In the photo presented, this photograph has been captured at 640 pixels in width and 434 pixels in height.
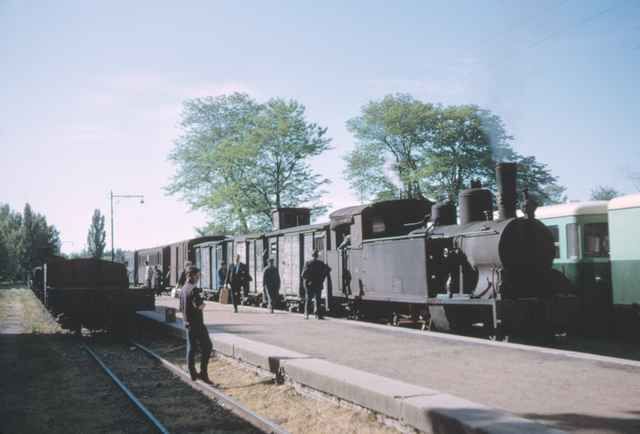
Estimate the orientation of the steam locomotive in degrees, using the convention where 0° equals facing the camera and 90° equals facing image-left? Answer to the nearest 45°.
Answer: approximately 315°

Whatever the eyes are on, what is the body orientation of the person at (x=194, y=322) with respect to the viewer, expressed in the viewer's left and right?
facing the viewer and to the right of the viewer

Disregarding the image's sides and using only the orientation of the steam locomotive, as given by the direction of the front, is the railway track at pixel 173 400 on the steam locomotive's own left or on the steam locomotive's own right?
on the steam locomotive's own right

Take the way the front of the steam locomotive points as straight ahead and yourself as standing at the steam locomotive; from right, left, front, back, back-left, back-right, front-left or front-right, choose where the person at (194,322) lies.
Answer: right
